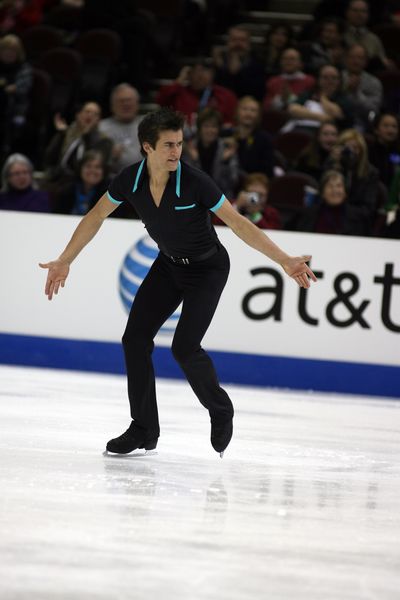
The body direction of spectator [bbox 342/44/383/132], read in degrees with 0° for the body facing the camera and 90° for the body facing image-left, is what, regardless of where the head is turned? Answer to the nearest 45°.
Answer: approximately 45°

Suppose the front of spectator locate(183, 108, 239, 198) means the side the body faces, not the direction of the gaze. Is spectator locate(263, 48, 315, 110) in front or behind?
behind

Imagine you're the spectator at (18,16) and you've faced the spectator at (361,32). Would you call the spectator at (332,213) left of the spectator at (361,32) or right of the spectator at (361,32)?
right

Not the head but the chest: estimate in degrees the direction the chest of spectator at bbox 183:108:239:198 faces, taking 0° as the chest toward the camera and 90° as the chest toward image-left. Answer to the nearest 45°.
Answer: approximately 0°

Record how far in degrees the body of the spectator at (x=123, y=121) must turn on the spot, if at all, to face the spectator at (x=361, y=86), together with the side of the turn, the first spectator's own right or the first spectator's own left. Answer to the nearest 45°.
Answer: approximately 90° to the first spectator's own left

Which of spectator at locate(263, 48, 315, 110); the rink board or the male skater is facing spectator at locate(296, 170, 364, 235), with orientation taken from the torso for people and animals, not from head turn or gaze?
spectator at locate(263, 48, 315, 110)

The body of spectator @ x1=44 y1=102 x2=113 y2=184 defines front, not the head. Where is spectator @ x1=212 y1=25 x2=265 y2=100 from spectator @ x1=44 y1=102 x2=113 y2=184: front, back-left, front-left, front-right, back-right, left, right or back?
back-left

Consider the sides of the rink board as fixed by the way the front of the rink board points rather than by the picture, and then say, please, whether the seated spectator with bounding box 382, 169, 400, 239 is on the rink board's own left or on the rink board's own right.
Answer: on the rink board's own left

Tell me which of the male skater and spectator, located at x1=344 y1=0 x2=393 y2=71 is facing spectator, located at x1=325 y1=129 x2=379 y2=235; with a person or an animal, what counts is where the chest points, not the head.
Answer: spectator, located at x1=344 y1=0 x2=393 y2=71
